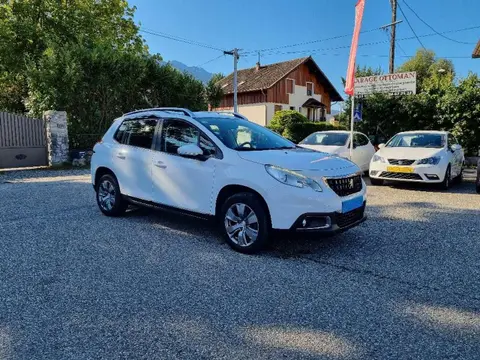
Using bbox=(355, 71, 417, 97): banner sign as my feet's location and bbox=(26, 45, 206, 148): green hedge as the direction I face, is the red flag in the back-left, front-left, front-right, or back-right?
front-left

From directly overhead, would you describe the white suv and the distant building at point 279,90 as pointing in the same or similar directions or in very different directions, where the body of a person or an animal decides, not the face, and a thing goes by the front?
same or similar directions

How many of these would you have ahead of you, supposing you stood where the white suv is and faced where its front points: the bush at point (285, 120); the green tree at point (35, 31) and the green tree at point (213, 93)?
0

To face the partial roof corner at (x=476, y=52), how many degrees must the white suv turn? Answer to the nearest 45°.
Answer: approximately 90° to its left

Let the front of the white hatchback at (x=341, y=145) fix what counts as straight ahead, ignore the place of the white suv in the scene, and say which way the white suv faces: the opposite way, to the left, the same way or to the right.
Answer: to the left

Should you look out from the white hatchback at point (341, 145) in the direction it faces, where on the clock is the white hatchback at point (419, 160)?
the white hatchback at point (419, 160) is roughly at 9 o'clock from the white hatchback at point (341, 145).

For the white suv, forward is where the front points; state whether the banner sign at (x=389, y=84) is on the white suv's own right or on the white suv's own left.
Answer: on the white suv's own left

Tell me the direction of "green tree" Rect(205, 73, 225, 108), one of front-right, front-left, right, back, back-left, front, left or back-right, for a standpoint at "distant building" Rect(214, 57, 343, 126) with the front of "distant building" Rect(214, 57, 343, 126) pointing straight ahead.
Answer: back-right

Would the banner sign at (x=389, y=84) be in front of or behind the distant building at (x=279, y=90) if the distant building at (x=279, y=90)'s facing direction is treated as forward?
in front

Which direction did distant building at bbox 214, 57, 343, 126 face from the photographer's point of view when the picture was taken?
facing the viewer and to the right of the viewer

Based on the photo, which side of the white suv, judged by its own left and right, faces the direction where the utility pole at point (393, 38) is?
left

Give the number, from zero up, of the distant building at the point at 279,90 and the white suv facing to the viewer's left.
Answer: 0
